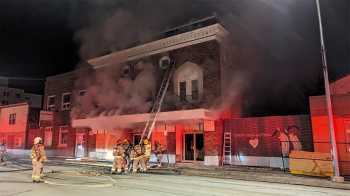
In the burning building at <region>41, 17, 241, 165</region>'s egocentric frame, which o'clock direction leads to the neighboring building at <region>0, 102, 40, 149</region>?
The neighboring building is roughly at 3 o'clock from the burning building.

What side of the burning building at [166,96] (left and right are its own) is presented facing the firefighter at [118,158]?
front

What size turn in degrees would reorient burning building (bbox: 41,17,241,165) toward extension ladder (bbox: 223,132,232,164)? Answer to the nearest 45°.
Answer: approximately 90° to its left

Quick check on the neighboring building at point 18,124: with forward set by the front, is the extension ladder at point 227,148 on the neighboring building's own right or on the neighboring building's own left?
on the neighboring building's own left

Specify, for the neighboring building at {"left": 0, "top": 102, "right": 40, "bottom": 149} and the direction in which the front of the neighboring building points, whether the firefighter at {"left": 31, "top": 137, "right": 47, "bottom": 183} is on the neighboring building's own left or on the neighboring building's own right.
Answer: on the neighboring building's own left

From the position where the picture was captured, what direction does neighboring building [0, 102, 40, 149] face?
facing the viewer and to the left of the viewer

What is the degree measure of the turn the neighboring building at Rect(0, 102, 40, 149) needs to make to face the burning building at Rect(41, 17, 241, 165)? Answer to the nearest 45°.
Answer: approximately 90° to its left

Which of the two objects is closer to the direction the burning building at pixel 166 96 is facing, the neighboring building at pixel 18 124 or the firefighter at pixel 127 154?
the firefighter

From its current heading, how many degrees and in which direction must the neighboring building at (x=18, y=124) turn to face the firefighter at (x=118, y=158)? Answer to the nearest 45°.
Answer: approximately 45° to its left

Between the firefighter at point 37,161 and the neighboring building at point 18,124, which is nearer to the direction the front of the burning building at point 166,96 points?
the firefighter

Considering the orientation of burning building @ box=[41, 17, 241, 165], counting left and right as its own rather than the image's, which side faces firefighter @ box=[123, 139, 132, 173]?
front

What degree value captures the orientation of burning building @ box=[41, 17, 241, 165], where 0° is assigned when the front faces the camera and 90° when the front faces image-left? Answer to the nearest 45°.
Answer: approximately 45°

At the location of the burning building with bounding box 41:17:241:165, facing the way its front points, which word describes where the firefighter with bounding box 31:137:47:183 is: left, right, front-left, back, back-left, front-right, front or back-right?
front

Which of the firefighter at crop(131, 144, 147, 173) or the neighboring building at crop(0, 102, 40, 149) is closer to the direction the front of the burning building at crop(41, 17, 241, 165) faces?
the firefighter

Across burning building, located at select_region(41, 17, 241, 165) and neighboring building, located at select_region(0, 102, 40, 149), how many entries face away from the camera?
0

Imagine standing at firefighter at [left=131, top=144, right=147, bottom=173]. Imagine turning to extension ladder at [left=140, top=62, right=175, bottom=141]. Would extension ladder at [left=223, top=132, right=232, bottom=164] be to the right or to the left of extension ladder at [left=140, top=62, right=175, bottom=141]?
right
